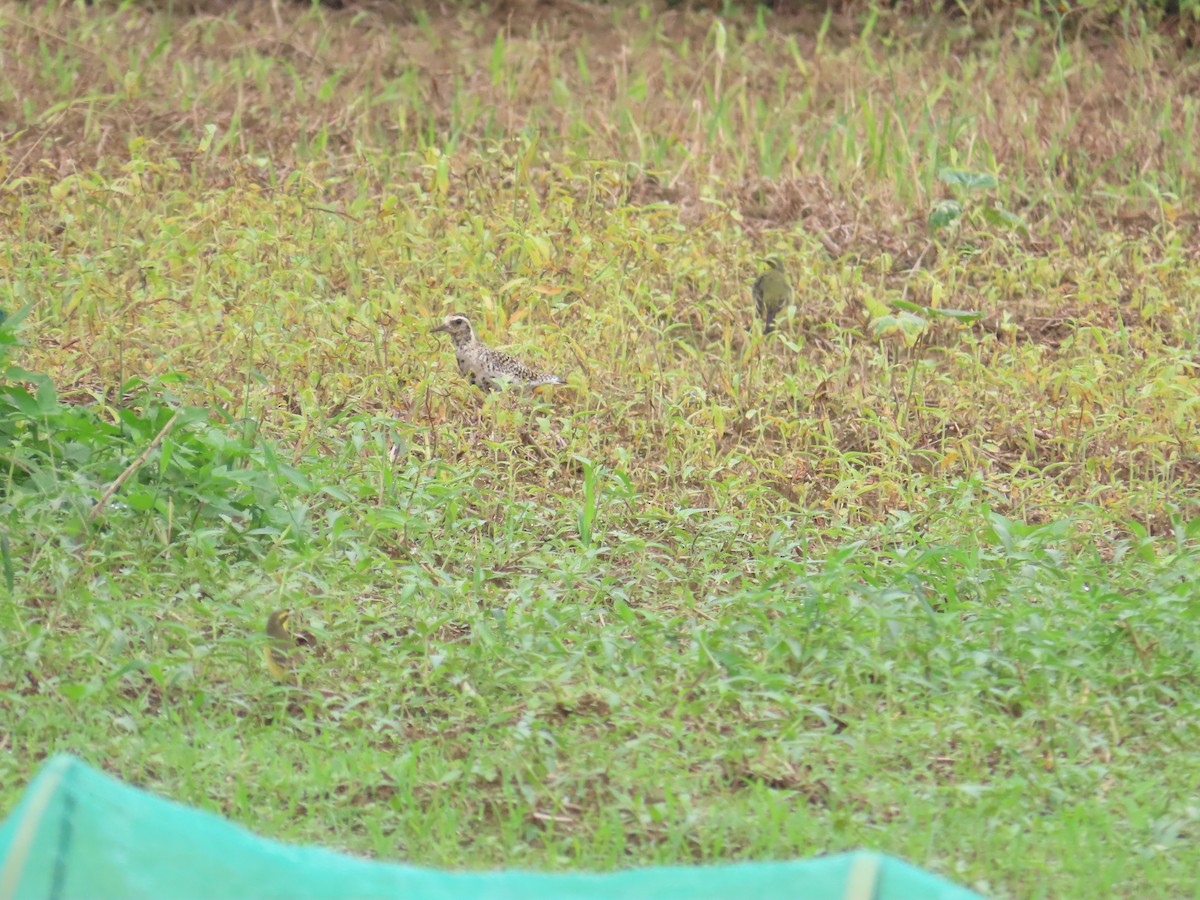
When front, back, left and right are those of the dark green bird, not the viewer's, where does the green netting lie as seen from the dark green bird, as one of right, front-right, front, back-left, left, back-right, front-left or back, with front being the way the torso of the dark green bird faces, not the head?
back

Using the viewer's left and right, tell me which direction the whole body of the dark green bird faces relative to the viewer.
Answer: facing away from the viewer
